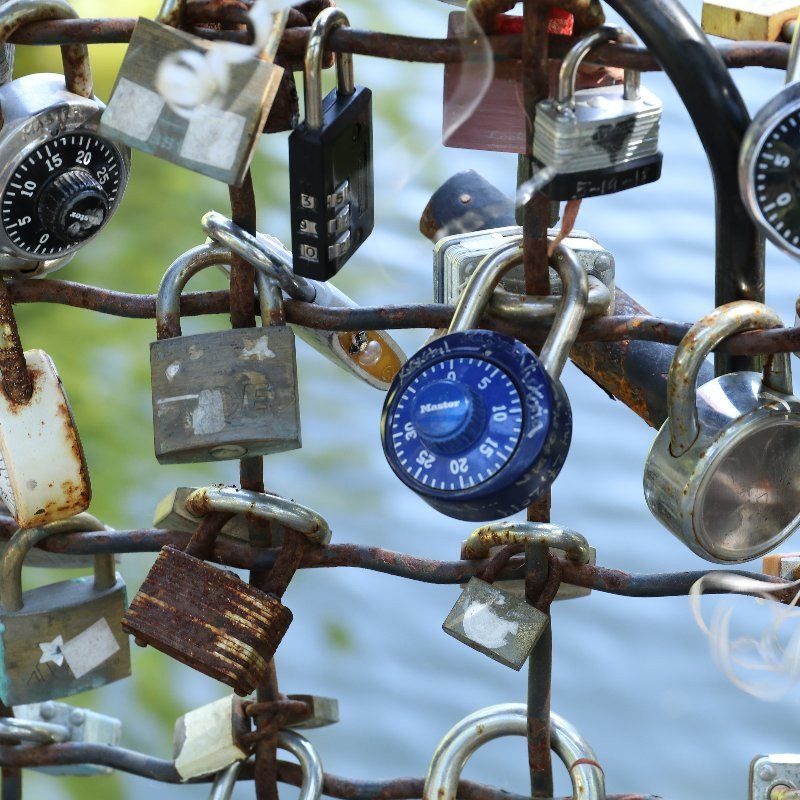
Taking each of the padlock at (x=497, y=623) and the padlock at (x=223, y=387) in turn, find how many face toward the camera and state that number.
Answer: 2

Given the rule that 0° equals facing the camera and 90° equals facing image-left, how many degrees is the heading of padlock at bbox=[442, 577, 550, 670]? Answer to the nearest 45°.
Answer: approximately 0°
